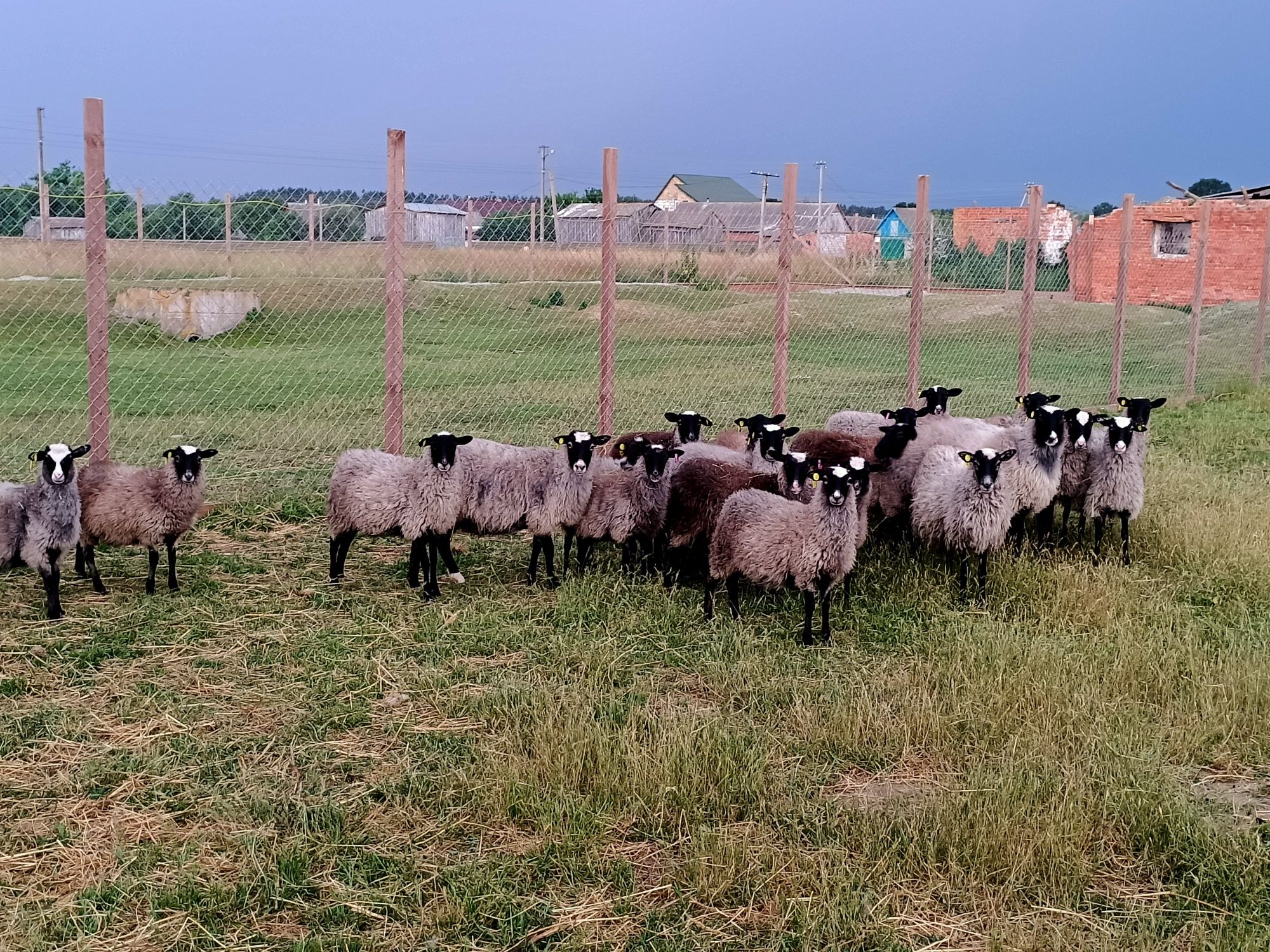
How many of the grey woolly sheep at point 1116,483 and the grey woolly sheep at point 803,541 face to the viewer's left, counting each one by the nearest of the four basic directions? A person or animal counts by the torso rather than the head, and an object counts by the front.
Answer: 0

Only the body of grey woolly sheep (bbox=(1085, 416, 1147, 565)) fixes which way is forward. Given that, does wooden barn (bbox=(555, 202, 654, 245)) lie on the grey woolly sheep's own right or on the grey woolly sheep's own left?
on the grey woolly sheep's own right

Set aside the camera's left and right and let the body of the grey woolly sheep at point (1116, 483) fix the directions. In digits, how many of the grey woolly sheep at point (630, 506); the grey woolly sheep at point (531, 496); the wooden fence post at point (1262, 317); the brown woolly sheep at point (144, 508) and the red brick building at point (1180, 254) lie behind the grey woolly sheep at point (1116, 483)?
2

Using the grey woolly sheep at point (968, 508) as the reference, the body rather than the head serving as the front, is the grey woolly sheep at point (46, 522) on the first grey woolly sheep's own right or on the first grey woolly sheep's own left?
on the first grey woolly sheep's own right

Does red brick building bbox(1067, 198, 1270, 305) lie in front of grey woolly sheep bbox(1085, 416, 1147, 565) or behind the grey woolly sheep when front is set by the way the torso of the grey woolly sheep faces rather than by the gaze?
behind

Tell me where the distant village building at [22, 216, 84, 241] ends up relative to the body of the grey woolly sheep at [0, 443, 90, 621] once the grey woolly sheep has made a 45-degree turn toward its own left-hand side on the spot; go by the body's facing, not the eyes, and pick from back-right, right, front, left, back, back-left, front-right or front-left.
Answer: left

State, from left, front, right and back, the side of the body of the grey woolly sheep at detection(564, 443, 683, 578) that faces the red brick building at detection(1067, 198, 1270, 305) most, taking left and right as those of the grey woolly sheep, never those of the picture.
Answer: left

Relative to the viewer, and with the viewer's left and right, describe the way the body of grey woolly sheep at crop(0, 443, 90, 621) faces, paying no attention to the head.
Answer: facing the viewer and to the right of the viewer

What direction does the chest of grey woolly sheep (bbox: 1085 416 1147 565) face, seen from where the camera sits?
toward the camera

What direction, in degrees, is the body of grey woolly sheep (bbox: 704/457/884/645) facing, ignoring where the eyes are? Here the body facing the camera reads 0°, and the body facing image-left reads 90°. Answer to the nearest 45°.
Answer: approximately 315°

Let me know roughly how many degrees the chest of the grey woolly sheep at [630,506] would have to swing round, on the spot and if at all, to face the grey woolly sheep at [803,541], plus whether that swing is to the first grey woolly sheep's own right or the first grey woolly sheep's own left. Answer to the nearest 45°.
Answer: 0° — it already faces it
